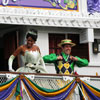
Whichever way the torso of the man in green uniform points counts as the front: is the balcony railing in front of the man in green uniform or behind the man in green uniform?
in front

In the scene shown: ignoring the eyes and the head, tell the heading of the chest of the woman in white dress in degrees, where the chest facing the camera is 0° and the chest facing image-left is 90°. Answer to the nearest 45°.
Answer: approximately 0°

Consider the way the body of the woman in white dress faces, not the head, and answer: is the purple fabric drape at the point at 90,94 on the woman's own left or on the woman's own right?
on the woman's own left

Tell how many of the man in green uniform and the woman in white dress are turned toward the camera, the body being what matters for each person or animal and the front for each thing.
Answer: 2

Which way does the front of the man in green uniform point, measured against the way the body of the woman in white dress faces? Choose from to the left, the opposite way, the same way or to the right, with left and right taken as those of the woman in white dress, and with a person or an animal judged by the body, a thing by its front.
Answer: the same way

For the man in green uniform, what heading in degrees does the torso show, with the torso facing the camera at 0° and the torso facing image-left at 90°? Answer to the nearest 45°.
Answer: approximately 0°
